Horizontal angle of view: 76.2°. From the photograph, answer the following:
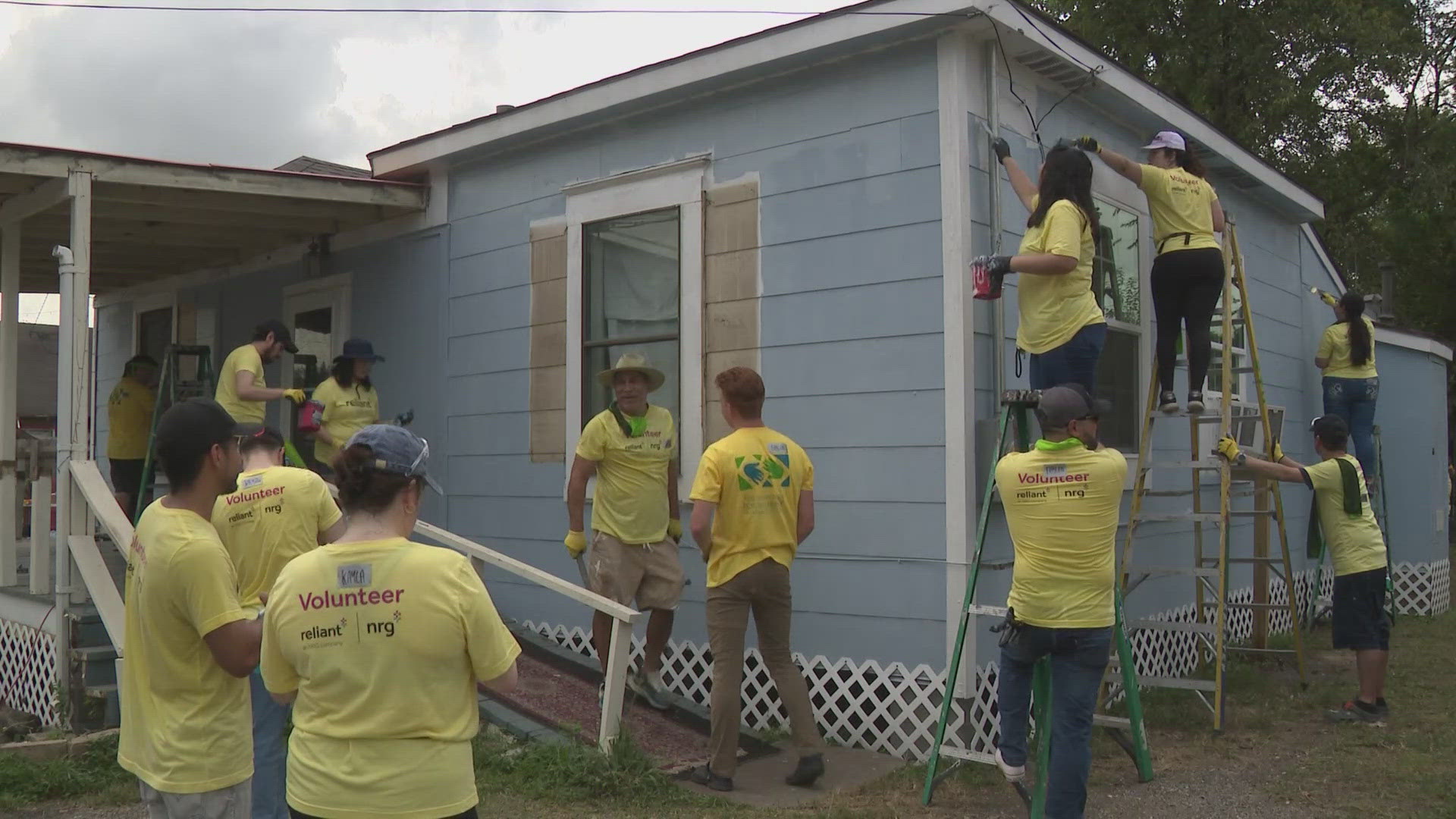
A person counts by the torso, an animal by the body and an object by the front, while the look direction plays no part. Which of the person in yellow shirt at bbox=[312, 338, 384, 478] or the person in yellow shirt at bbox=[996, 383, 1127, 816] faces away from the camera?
the person in yellow shirt at bbox=[996, 383, 1127, 816]

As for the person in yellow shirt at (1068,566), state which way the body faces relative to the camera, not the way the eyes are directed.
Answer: away from the camera

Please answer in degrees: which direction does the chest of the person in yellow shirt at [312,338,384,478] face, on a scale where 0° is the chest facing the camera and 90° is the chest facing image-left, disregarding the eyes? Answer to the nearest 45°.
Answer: approximately 315°

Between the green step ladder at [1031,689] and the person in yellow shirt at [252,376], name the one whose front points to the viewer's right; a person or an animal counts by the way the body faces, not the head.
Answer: the person in yellow shirt

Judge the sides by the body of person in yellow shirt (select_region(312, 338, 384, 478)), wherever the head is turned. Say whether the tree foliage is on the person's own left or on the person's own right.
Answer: on the person's own left

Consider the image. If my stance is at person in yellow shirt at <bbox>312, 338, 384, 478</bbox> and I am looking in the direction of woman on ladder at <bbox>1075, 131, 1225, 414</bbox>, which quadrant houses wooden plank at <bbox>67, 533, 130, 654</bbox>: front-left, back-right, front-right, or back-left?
back-right

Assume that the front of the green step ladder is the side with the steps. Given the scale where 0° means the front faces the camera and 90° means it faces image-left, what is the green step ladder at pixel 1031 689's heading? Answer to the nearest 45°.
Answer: approximately 45°

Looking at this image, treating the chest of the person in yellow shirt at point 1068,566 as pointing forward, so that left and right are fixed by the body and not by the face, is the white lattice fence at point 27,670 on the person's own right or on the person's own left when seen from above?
on the person's own left

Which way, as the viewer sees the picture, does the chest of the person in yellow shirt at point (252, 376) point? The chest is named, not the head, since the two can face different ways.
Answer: to the viewer's right

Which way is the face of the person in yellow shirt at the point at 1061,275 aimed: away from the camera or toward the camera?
away from the camera

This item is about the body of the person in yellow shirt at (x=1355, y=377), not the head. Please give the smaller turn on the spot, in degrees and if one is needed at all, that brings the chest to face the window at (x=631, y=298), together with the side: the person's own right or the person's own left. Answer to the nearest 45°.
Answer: approximately 90° to the person's own left
